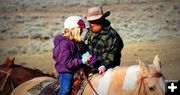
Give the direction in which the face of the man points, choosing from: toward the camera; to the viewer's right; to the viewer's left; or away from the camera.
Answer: to the viewer's left

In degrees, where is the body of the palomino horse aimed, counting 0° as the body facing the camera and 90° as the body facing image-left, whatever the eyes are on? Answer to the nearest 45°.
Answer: approximately 270°

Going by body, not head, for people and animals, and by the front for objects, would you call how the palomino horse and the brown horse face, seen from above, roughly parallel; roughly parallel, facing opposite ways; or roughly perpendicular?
roughly parallel, facing opposite ways

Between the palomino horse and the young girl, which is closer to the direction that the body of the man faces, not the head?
the young girl

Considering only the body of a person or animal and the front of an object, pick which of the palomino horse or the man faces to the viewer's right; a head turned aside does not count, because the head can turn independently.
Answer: the palomino horse

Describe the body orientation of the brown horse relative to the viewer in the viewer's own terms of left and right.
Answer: facing to the left of the viewer

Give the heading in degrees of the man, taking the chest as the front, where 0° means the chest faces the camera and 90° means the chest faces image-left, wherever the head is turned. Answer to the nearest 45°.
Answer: approximately 45°

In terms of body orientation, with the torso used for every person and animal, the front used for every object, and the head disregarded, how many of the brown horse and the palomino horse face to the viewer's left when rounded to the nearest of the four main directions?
1

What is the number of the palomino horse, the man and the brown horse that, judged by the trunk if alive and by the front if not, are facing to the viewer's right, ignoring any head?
1
